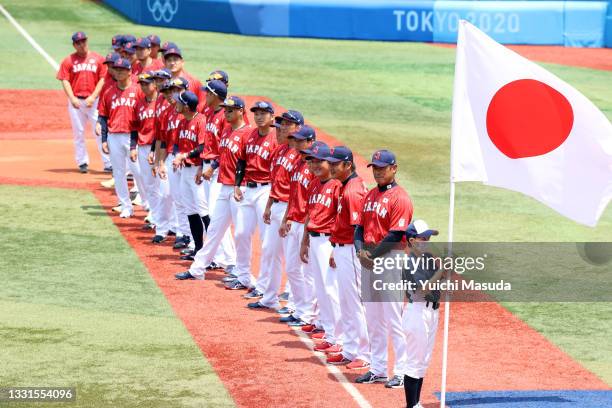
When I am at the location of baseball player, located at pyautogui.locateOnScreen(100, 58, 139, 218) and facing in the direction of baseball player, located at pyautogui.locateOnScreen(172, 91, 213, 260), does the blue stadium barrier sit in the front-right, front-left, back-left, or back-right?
back-left

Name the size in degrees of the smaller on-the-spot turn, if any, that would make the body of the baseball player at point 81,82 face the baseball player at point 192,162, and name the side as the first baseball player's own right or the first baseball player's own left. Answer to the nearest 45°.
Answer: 0° — they already face them

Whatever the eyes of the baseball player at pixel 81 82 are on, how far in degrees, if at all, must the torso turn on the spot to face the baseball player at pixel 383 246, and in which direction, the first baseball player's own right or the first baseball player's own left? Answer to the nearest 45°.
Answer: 0° — they already face them
